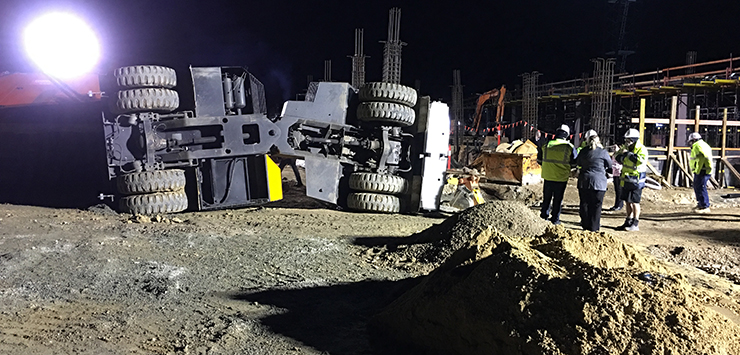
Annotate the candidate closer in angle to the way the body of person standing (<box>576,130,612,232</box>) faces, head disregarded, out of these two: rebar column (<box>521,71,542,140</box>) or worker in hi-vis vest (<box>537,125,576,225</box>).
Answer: the rebar column

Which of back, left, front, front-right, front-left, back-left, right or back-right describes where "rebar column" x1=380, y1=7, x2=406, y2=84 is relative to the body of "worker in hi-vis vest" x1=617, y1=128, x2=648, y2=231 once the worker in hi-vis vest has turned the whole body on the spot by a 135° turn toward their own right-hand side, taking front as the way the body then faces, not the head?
front-left

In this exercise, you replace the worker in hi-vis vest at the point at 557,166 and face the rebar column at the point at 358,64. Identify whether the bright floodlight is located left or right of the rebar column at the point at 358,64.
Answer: left

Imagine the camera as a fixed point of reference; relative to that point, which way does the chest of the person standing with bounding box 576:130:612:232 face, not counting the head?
away from the camera

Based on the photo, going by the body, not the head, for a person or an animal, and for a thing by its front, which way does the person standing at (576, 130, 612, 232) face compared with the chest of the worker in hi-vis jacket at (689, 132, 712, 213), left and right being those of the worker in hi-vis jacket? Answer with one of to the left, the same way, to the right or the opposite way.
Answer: to the right

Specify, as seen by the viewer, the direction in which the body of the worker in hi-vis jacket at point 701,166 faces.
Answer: to the viewer's left

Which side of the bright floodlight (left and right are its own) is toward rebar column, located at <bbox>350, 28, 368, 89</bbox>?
left

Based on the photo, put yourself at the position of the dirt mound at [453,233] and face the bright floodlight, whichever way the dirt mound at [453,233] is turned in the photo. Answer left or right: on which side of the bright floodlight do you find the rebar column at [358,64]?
right

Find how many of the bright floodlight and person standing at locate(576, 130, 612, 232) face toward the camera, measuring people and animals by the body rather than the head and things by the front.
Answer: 1

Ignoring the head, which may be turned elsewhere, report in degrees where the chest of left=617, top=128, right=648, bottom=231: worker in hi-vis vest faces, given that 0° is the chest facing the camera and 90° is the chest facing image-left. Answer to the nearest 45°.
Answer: approximately 45°

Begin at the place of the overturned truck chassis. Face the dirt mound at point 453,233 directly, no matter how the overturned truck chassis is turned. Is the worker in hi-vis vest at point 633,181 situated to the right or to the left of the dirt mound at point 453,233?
left

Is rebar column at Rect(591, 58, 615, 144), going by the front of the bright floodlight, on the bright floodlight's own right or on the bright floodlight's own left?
on the bright floodlight's own left

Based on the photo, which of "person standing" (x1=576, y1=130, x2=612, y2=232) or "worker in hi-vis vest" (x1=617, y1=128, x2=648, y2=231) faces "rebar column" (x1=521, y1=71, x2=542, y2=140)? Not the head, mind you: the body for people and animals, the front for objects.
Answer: the person standing
